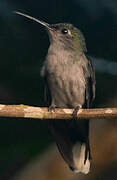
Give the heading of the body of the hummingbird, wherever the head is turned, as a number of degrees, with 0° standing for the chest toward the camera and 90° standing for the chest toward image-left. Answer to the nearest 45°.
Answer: approximately 45°
